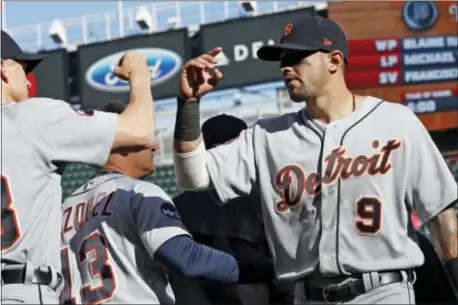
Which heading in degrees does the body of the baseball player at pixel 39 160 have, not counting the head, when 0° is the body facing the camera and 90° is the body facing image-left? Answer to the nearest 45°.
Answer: approximately 225°

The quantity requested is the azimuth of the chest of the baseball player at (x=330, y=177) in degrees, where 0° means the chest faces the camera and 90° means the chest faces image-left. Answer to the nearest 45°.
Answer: approximately 45°

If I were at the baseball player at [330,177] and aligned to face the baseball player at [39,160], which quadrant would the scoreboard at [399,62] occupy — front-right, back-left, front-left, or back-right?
back-right

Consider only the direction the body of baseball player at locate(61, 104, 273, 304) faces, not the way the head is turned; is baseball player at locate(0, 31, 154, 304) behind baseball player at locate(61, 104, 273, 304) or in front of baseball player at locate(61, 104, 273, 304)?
behind

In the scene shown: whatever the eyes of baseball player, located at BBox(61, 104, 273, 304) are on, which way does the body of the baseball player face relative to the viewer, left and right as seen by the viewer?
facing away from the viewer and to the right of the viewer

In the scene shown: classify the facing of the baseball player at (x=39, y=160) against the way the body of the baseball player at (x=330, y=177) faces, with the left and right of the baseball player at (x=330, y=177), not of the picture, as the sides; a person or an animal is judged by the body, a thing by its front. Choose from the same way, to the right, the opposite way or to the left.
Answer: the opposite way

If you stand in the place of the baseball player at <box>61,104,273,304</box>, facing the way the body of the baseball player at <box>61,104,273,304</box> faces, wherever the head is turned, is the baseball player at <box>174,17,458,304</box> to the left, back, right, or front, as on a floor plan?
right

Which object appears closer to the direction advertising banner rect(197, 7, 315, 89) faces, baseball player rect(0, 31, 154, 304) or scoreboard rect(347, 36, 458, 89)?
the baseball player

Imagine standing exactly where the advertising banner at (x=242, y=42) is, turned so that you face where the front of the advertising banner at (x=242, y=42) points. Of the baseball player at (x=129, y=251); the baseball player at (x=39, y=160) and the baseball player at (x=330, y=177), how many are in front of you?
3

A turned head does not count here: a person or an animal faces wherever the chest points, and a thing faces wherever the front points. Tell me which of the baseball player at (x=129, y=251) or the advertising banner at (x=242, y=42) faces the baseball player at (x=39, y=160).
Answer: the advertising banner

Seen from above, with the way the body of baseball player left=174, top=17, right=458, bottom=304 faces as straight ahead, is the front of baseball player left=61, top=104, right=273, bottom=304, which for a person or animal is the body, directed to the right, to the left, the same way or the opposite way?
the opposite way

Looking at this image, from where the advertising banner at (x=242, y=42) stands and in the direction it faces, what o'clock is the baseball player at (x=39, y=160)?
The baseball player is roughly at 12 o'clock from the advertising banner.
